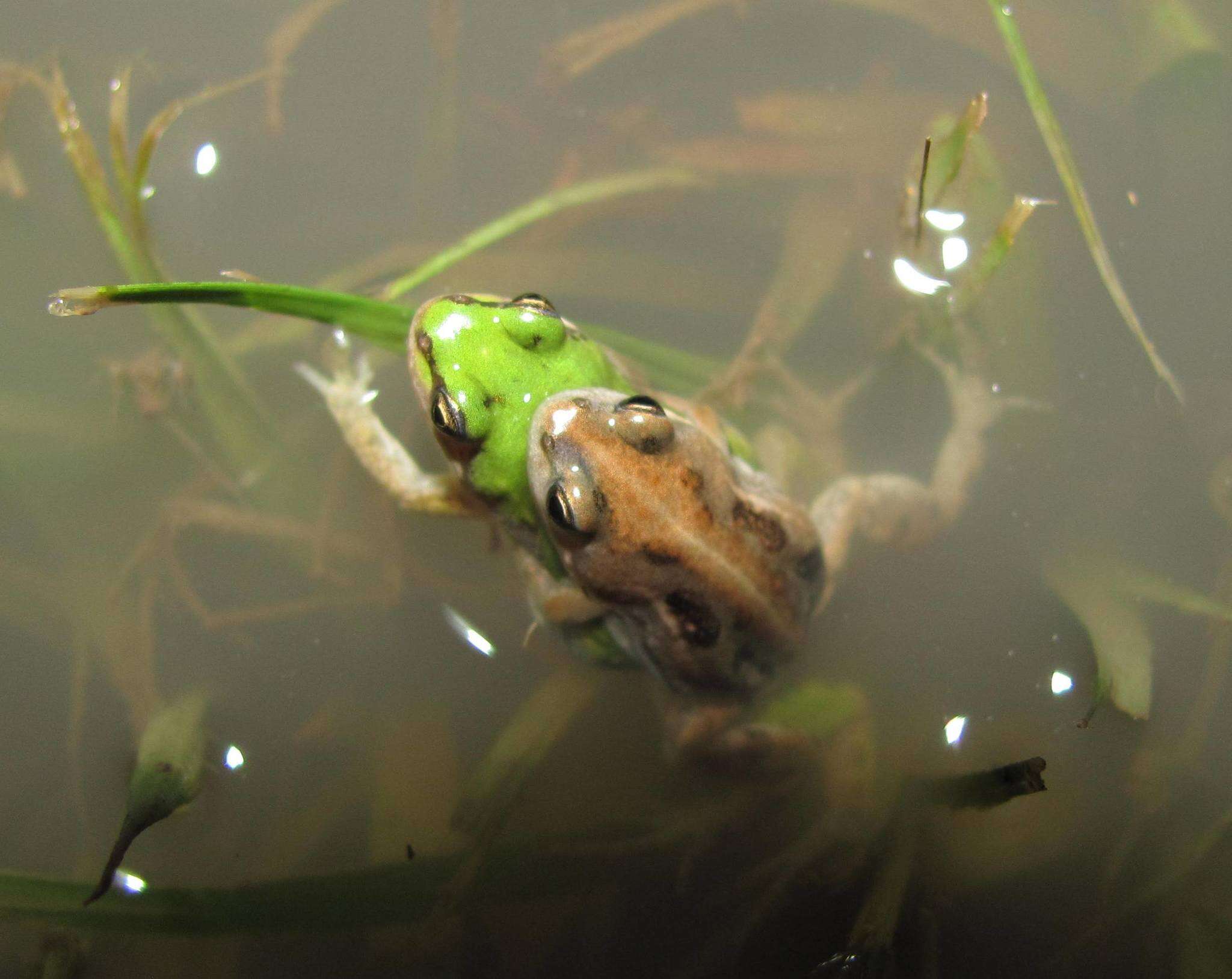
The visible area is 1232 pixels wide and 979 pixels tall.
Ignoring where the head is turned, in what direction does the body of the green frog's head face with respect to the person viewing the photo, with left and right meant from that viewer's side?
facing away from the viewer and to the left of the viewer

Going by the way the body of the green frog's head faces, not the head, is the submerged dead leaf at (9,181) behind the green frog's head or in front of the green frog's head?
in front

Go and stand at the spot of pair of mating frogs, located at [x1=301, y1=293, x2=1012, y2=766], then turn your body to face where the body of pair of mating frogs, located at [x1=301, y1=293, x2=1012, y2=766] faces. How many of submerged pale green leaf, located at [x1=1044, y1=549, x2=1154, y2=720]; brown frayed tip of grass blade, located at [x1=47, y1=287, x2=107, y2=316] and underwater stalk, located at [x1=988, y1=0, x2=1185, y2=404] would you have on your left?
1

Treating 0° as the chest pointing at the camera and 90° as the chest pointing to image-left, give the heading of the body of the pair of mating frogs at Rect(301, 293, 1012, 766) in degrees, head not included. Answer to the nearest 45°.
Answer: approximately 135°

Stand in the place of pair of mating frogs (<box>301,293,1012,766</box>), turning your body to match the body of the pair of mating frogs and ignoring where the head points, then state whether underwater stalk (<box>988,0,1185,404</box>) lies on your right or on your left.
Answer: on your right

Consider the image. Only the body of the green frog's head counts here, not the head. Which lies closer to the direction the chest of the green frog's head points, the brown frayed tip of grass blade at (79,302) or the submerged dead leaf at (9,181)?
the submerged dead leaf

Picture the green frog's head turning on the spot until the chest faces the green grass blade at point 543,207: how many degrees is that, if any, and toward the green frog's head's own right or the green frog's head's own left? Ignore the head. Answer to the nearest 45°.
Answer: approximately 45° to the green frog's head's own right

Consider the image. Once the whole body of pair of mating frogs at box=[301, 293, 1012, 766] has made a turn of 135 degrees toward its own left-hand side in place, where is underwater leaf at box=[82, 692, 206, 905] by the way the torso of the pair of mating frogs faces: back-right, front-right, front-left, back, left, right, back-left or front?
right

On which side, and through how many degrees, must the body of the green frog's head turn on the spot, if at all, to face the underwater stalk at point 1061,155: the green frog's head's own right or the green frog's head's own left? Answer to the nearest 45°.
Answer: approximately 135° to the green frog's head's own right

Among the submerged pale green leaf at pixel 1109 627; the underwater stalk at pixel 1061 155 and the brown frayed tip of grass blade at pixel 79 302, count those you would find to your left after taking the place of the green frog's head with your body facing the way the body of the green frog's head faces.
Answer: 1
